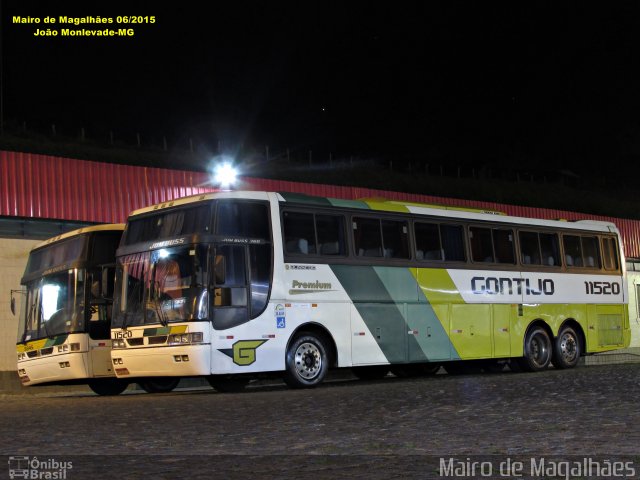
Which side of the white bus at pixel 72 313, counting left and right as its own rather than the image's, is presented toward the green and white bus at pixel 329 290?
left

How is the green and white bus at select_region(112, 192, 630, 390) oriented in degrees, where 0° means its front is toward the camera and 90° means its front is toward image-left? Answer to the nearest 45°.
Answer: approximately 45°

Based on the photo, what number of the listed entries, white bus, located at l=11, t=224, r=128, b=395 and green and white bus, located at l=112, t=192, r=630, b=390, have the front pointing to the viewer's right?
0

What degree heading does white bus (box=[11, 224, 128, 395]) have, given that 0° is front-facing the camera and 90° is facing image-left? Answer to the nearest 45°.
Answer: approximately 45°

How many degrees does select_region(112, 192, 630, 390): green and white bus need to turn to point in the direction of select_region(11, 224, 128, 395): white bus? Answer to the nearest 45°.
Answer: approximately 45° to its right
